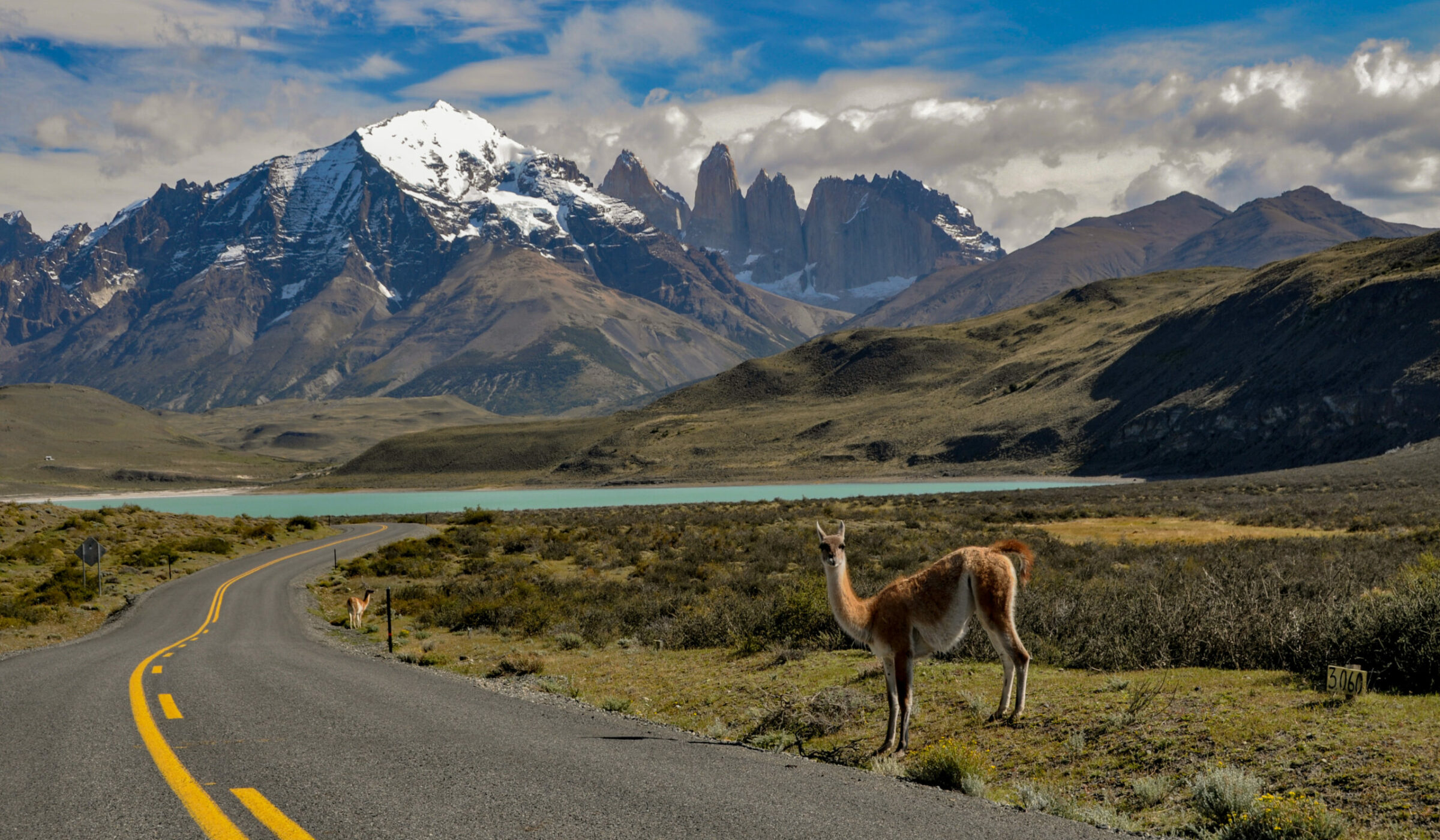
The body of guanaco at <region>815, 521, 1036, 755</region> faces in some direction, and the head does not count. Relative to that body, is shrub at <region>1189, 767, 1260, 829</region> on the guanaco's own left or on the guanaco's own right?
on the guanaco's own left

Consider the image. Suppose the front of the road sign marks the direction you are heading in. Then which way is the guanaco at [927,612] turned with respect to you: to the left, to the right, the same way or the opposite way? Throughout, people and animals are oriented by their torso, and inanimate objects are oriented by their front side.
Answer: to the left

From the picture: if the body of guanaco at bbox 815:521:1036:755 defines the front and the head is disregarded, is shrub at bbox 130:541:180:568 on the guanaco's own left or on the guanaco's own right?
on the guanaco's own right

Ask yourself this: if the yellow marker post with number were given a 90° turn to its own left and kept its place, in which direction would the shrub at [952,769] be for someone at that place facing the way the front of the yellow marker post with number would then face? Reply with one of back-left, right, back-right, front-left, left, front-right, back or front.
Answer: back-right

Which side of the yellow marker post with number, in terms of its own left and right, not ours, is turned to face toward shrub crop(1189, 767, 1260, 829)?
front

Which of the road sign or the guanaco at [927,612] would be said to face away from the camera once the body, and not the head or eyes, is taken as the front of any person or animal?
the road sign

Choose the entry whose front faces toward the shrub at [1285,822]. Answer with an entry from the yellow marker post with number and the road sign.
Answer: the yellow marker post with number

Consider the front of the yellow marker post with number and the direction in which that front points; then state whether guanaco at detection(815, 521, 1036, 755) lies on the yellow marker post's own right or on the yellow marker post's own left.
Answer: on the yellow marker post's own right

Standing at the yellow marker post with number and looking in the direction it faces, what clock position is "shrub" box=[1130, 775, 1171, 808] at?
The shrub is roughly at 1 o'clock from the yellow marker post with number.
